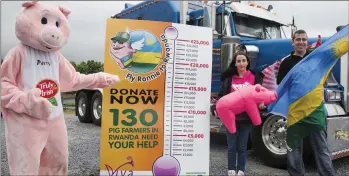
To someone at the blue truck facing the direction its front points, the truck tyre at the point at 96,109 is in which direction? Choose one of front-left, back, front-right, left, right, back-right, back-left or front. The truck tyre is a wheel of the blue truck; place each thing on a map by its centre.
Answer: back

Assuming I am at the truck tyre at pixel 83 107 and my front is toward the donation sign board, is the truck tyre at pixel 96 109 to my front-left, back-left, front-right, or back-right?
front-left

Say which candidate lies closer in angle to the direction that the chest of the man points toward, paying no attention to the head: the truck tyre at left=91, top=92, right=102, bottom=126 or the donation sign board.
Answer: the donation sign board

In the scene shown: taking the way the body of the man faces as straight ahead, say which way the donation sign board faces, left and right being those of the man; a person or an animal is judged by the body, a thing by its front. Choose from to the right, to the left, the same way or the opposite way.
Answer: the same way

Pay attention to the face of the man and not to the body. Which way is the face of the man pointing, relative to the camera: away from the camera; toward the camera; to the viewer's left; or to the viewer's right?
toward the camera

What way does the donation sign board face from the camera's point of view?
toward the camera

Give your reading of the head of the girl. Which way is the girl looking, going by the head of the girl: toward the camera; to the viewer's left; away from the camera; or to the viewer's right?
toward the camera

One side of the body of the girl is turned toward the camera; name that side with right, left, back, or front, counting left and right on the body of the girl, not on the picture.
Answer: front

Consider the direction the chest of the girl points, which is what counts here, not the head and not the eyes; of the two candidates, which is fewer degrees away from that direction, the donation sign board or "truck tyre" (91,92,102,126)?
the donation sign board

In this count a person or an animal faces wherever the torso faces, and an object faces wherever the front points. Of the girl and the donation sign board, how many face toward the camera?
2

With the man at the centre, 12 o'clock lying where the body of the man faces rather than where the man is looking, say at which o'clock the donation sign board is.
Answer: The donation sign board is roughly at 2 o'clock from the man.

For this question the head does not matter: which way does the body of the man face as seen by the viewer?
toward the camera

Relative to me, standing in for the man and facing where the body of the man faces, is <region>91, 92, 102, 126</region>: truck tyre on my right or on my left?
on my right

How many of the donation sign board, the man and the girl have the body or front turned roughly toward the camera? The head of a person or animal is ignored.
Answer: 3

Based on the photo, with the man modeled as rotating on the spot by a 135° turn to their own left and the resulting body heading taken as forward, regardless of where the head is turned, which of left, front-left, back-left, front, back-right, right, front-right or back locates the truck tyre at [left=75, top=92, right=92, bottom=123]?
left

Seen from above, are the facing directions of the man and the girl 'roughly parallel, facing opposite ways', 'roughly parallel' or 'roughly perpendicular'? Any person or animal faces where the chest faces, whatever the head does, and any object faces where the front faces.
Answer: roughly parallel
